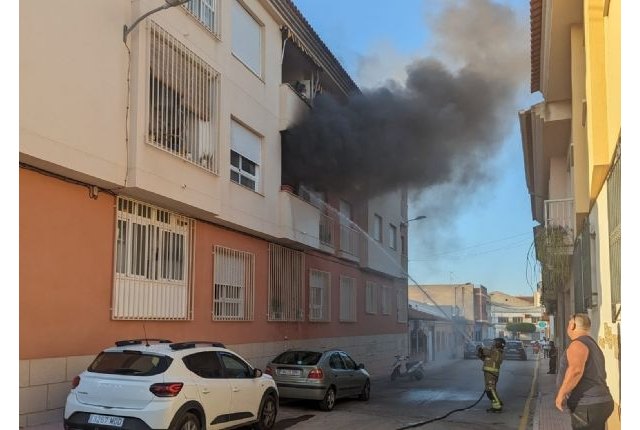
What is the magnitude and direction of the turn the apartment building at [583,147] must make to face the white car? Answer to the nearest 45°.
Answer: approximately 45° to its left

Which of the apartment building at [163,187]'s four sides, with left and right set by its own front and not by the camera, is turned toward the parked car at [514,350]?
left

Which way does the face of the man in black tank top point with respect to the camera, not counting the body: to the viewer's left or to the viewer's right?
to the viewer's left

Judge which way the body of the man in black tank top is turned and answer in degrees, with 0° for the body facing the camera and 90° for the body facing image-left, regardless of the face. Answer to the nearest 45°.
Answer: approximately 135°

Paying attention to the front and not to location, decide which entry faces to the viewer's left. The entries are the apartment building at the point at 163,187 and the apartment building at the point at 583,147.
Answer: the apartment building at the point at 583,147

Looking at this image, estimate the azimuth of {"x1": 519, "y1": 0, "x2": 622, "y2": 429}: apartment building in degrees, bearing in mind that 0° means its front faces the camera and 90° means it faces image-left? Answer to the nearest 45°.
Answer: approximately 90°

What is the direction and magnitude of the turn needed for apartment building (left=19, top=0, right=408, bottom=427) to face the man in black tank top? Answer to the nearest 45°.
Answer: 0° — it already faces them

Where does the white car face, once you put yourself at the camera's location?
facing away from the viewer and to the right of the viewer

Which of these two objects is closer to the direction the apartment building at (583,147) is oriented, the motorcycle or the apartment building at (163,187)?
the apartment building

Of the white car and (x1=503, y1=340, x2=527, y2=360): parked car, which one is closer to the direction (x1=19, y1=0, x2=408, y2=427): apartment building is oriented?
the white car

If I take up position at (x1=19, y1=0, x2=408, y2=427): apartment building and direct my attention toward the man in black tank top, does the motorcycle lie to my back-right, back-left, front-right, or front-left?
back-left

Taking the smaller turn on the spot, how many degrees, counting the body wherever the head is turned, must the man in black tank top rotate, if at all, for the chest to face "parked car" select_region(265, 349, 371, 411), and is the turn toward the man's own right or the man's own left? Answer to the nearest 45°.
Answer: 0° — they already face it
